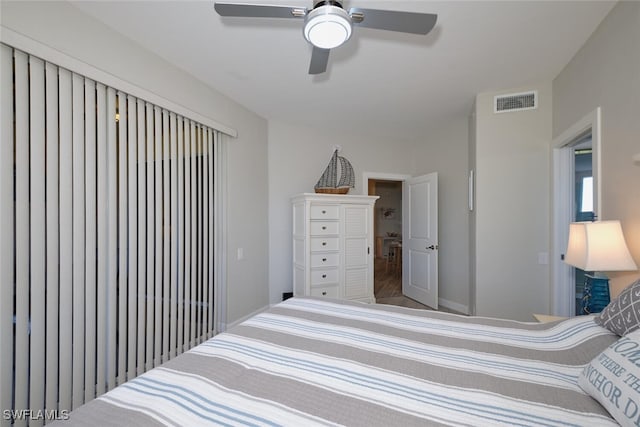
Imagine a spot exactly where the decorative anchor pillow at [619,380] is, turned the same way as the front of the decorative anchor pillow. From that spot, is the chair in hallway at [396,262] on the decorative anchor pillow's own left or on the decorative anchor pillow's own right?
on the decorative anchor pillow's own right

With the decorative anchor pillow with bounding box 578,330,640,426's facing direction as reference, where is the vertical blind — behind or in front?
in front

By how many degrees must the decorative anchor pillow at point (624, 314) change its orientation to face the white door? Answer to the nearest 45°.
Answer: approximately 90° to its right

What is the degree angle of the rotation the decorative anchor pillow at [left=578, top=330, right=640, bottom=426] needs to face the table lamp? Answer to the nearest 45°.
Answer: approximately 135° to its right

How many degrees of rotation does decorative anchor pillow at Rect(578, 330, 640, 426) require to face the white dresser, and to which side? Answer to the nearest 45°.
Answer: approximately 90° to its right

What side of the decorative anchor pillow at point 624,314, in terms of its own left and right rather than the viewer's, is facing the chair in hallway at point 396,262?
right

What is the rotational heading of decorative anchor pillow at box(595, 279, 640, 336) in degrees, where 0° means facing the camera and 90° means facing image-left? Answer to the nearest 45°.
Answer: approximately 45°

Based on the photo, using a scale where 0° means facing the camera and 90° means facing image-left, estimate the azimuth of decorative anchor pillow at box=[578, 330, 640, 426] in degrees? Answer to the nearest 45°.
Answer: approximately 45°

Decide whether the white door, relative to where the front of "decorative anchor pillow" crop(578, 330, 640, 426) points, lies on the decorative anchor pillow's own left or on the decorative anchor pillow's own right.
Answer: on the decorative anchor pillow's own right
